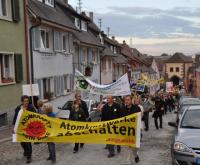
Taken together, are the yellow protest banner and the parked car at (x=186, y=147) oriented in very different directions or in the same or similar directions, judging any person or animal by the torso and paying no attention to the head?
same or similar directions

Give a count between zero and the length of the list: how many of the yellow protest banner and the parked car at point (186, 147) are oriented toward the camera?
2

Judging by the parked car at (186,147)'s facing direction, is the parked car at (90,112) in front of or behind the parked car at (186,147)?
behind

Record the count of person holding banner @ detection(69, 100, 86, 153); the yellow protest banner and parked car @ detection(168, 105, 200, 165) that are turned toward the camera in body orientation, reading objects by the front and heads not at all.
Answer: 3

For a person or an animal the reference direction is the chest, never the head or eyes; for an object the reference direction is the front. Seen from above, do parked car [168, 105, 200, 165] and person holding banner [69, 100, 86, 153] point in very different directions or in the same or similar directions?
same or similar directions

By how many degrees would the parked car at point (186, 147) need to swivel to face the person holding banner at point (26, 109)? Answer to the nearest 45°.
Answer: approximately 90° to its right

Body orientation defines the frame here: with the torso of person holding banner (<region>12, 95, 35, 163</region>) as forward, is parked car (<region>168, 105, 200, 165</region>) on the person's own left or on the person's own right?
on the person's own left

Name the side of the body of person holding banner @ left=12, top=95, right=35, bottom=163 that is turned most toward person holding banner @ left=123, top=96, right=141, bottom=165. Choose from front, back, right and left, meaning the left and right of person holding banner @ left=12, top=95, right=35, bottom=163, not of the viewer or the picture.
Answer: left

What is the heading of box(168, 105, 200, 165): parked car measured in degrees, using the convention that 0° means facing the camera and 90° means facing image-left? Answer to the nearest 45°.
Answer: approximately 0°

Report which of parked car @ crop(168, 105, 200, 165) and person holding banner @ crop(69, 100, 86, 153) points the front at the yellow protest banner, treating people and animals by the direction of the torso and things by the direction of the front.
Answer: the person holding banner

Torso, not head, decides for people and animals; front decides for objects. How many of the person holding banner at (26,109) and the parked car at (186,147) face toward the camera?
2

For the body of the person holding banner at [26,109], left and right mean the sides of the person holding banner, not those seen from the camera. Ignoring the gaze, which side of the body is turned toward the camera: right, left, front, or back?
front

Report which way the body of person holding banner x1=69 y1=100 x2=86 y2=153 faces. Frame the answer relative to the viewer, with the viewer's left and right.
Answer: facing the viewer

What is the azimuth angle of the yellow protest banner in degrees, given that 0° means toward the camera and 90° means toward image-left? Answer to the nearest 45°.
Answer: approximately 0°
